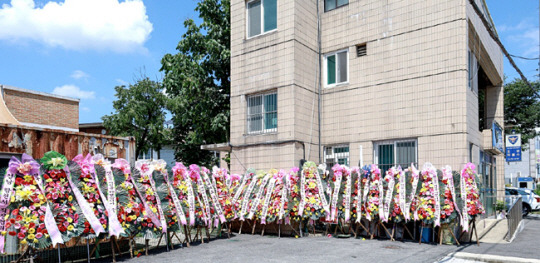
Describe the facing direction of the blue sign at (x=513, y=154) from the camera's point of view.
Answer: facing the viewer

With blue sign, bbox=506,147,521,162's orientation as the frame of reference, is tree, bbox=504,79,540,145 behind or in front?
behind

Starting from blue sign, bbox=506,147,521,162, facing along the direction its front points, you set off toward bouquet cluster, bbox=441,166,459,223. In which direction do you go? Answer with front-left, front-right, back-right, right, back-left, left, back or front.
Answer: front

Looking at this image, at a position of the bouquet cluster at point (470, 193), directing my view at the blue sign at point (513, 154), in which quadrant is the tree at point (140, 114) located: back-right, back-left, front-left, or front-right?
front-left

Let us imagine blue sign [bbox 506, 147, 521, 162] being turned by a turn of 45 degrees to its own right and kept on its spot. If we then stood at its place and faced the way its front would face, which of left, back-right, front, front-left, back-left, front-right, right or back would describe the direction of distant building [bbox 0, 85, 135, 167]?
front

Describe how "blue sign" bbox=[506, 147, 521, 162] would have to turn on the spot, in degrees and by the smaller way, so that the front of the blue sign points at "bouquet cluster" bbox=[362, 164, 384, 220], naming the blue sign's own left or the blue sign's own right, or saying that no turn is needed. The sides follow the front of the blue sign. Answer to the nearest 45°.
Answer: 0° — it already faces it
